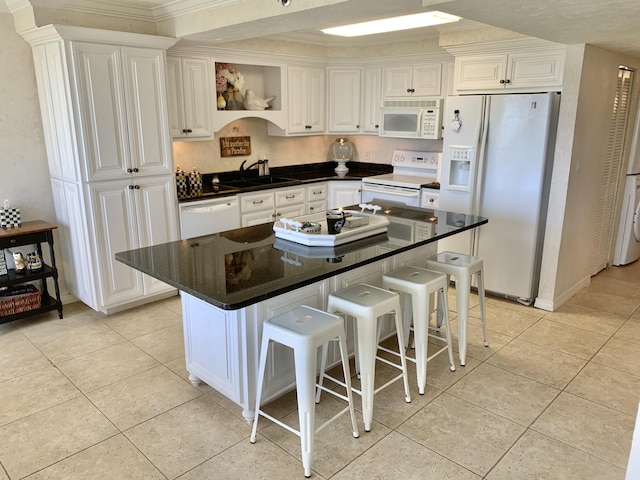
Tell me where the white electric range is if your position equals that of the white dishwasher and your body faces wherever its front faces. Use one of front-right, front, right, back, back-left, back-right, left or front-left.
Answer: front-left

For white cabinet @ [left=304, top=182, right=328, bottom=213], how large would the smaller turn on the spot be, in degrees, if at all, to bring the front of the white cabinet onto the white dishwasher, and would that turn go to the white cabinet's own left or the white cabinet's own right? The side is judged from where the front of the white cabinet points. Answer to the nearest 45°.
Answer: approximately 90° to the white cabinet's own right

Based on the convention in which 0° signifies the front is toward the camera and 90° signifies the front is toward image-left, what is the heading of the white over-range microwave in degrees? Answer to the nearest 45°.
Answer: approximately 45°

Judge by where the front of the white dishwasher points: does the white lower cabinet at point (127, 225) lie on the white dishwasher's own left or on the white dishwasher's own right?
on the white dishwasher's own right

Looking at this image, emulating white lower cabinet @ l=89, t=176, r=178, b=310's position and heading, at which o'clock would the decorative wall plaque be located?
The decorative wall plaque is roughly at 9 o'clock from the white lower cabinet.

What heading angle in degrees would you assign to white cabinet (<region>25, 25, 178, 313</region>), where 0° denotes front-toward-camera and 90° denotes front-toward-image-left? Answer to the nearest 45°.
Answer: approximately 315°

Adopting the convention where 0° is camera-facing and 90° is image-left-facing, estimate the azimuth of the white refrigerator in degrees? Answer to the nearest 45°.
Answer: approximately 45°

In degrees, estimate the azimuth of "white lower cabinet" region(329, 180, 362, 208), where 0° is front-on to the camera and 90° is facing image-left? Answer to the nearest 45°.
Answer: approximately 0°

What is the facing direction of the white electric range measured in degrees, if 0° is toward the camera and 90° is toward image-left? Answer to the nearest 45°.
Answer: approximately 45°

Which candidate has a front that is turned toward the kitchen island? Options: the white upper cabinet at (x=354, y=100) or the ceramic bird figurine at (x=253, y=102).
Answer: the white upper cabinet
